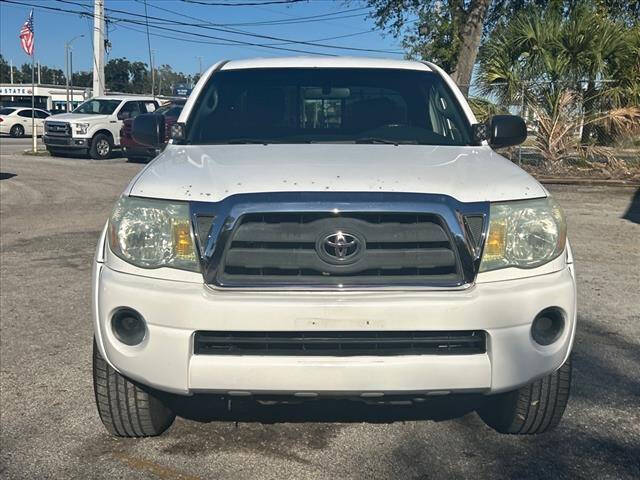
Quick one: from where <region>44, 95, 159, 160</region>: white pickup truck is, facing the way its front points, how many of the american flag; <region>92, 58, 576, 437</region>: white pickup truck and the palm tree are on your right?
1

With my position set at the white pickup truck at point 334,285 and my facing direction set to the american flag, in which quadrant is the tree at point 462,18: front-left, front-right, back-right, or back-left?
front-right

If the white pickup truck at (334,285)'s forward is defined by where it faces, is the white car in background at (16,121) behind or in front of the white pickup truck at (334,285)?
behind

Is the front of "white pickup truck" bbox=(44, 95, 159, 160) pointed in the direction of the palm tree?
no

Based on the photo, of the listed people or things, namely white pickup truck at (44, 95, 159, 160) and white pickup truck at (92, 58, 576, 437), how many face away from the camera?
0

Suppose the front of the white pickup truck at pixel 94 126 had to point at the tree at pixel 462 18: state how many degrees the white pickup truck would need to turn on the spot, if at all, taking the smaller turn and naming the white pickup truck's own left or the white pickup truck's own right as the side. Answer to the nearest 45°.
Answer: approximately 135° to the white pickup truck's own left

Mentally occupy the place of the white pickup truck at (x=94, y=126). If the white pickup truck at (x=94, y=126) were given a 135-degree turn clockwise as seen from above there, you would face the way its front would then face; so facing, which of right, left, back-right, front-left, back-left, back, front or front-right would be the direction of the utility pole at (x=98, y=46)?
front

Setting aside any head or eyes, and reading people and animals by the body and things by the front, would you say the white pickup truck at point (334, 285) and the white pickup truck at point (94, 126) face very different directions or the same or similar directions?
same or similar directions

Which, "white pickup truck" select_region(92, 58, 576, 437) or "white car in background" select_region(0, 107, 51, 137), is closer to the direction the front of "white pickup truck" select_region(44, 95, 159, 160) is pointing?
the white pickup truck

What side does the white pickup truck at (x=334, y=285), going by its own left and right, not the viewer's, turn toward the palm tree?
back

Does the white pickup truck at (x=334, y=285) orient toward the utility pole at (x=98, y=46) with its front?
no

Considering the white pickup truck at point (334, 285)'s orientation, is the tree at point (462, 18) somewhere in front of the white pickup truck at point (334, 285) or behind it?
behind

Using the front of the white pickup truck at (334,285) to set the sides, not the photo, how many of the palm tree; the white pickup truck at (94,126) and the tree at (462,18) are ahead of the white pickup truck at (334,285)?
0

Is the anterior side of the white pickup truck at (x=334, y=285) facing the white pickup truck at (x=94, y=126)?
no

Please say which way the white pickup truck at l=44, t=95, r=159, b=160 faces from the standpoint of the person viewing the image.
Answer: facing the viewer and to the left of the viewer

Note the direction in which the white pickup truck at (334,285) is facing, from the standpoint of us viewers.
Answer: facing the viewer

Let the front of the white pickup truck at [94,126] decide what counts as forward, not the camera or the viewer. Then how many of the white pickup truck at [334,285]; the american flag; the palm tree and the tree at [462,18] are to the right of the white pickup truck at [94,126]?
1

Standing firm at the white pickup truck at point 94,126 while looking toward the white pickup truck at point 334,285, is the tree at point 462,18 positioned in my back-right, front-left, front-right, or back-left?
front-left
